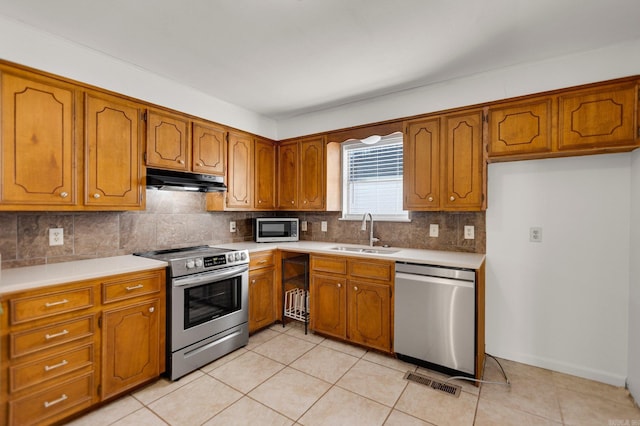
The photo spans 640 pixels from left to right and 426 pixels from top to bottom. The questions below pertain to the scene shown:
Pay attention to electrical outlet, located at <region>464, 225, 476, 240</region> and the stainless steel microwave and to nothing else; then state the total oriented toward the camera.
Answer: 2

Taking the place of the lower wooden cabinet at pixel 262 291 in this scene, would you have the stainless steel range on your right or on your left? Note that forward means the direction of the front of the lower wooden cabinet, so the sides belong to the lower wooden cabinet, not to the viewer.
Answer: on your right

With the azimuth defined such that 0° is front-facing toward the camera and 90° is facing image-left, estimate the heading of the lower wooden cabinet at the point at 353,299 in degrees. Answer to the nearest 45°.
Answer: approximately 45°

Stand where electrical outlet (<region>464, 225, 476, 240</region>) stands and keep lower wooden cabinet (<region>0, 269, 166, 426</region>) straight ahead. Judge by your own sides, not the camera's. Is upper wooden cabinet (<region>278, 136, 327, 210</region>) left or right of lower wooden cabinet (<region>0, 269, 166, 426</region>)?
right

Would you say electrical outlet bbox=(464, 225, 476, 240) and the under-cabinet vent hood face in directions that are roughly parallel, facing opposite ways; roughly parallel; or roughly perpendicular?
roughly perpendicular

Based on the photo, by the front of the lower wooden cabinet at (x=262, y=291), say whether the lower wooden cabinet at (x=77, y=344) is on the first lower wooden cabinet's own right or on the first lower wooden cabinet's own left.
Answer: on the first lower wooden cabinet's own right

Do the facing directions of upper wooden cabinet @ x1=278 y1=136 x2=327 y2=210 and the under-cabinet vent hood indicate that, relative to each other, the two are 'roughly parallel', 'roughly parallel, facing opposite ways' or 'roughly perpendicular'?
roughly perpendicular
